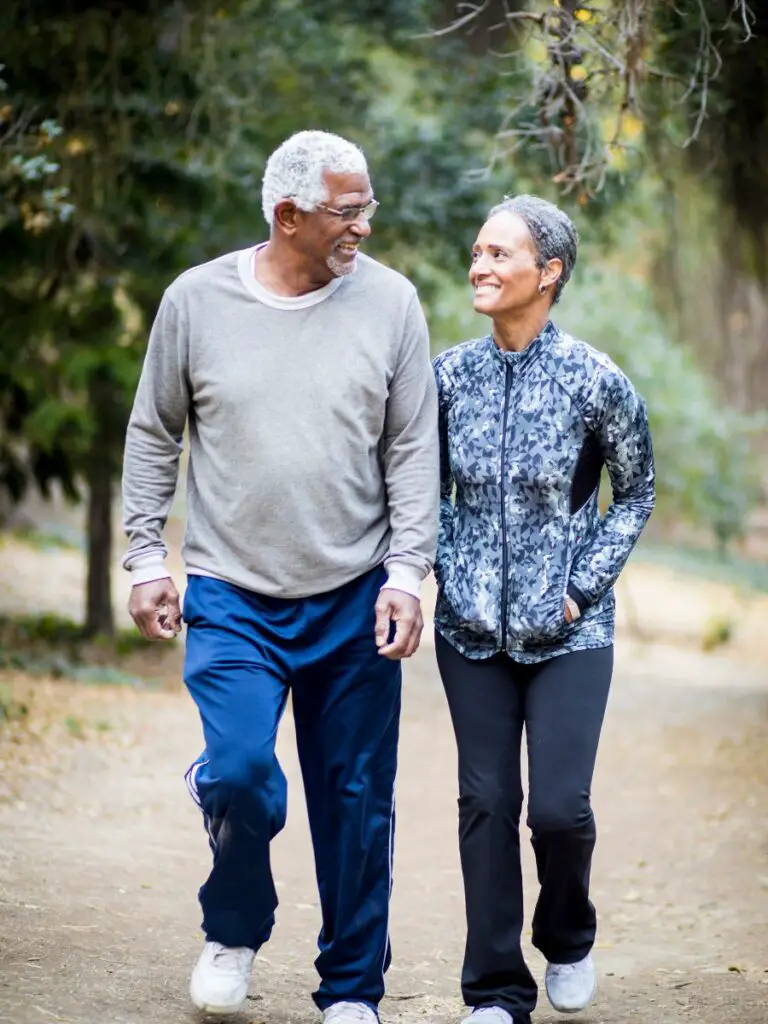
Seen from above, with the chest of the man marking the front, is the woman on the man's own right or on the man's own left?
on the man's own left

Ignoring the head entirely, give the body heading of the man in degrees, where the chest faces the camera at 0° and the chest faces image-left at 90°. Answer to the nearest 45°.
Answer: approximately 0°

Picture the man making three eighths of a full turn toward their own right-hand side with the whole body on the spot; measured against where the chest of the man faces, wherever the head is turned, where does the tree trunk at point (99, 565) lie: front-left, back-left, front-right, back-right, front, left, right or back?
front-right

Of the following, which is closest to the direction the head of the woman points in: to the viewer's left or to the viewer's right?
to the viewer's left
